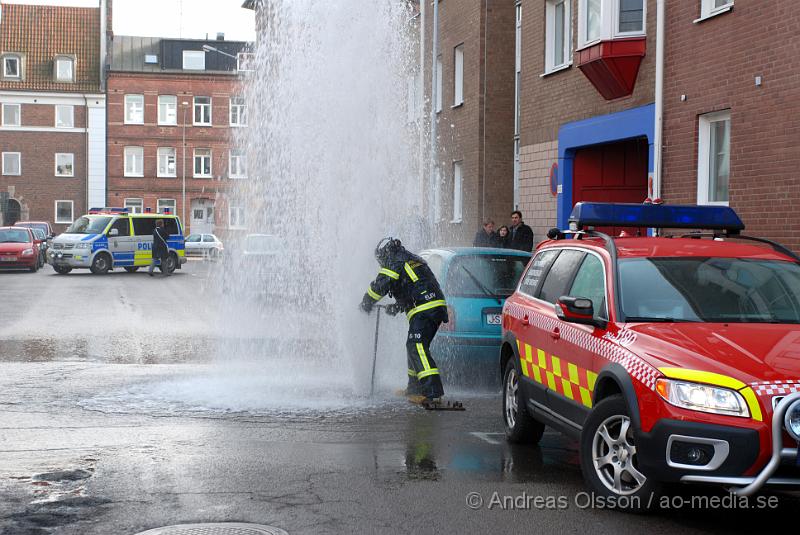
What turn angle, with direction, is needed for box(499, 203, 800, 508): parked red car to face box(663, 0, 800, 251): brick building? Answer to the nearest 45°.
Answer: approximately 135° to its left

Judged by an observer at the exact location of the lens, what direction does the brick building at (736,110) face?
facing the viewer and to the left of the viewer

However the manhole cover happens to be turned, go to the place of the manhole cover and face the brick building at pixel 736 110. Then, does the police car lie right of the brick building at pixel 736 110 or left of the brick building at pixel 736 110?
left

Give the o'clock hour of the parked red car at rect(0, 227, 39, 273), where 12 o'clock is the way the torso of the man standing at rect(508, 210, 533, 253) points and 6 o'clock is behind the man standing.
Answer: The parked red car is roughly at 3 o'clock from the man standing.

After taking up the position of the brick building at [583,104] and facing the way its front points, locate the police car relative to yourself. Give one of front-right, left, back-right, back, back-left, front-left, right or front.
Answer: right

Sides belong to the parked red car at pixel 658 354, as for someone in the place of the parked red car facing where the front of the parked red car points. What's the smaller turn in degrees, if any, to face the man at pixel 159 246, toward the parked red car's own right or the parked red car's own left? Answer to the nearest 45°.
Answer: approximately 180°

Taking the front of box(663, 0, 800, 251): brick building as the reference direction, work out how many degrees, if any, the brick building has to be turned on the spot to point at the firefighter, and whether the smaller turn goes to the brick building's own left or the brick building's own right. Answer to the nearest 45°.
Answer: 0° — it already faces them

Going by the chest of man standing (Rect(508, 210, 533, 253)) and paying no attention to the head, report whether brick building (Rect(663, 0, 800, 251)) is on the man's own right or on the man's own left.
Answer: on the man's own left

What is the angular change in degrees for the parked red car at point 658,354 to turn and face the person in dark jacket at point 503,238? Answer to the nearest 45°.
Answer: approximately 135° to its left

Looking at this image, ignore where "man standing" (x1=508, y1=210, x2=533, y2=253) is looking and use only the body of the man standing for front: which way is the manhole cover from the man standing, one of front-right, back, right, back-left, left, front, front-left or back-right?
front-left

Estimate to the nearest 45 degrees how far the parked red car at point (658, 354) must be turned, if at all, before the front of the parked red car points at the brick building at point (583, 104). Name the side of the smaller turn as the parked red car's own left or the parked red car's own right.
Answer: approximately 135° to the parked red car's own left

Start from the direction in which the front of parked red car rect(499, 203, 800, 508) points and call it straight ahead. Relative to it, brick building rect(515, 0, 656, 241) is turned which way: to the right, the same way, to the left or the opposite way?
to the right

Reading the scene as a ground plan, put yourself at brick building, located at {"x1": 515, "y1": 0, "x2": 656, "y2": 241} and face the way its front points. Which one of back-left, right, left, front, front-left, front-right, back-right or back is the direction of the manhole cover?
front-left

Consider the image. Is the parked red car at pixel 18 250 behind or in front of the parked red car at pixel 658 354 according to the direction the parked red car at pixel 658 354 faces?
behind
